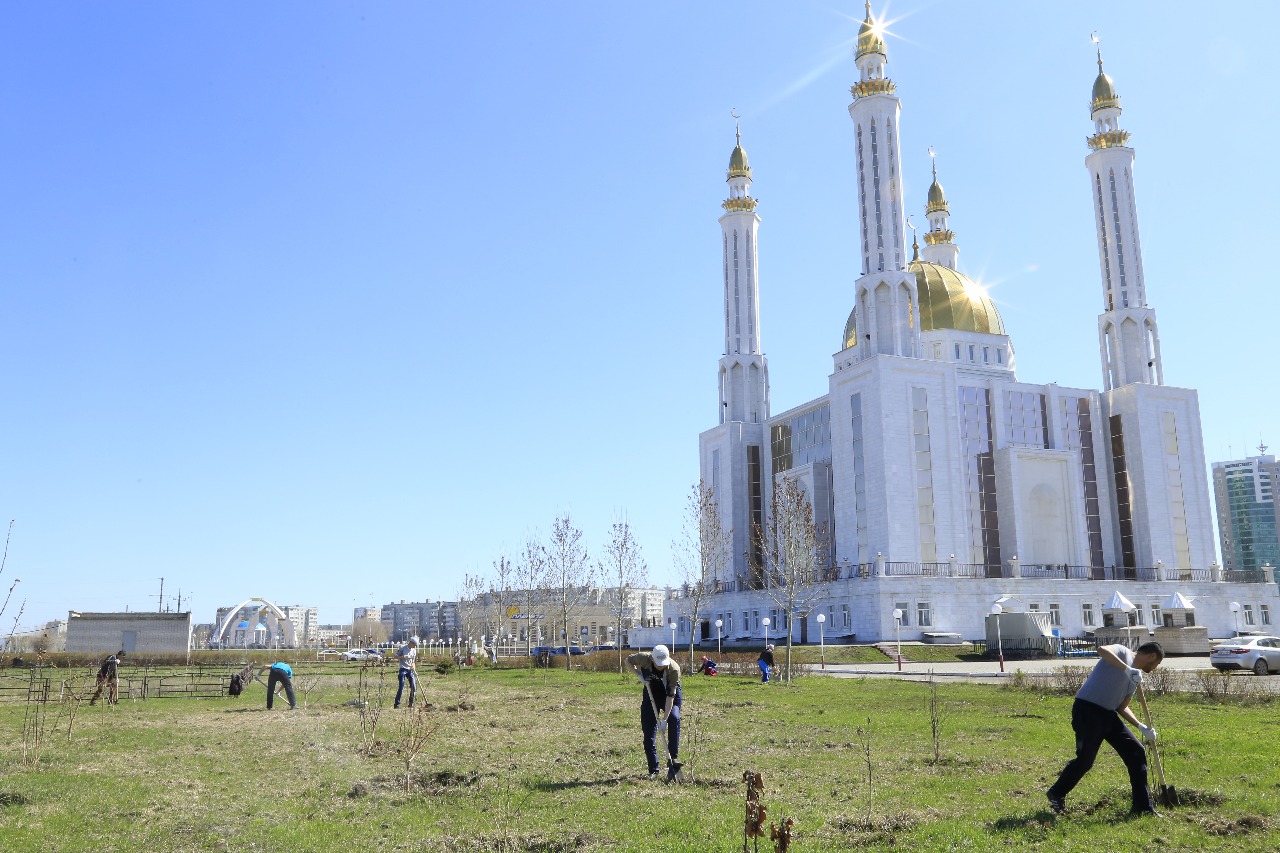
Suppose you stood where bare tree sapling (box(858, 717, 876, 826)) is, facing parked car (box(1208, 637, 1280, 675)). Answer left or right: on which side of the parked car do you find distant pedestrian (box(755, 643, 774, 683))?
left

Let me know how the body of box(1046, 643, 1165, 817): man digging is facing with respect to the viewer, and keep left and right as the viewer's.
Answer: facing to the right of the viewer

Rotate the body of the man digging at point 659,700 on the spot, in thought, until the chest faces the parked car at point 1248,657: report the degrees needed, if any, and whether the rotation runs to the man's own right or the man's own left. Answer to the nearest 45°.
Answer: approximately 135° to the man's own left

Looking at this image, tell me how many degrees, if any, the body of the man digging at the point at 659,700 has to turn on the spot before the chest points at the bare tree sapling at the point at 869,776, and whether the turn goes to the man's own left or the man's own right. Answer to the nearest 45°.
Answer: approximately 45° to the man's own left

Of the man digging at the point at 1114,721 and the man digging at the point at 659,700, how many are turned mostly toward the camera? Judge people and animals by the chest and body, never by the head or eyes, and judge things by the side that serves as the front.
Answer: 1

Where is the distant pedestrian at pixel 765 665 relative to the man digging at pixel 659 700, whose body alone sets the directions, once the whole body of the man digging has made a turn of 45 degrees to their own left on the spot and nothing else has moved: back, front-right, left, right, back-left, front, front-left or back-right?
back-left

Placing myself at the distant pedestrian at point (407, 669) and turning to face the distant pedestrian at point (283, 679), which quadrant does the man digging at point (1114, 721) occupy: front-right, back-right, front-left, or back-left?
back-left

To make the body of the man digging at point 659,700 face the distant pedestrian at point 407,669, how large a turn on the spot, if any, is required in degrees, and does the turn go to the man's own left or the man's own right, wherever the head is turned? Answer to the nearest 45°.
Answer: approximately 135° to the man's own right

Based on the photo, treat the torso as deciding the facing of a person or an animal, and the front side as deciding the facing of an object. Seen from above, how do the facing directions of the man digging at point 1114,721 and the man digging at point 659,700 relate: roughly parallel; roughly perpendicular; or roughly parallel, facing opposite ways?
roughly perpendicular

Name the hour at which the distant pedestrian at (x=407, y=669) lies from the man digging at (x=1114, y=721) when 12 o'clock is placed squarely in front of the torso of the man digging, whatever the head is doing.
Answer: The distant pedestrian is roughly at 7 o'clock from the man digging.

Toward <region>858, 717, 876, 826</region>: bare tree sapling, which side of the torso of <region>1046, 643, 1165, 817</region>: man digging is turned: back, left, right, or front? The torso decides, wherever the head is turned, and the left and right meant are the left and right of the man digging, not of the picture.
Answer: back

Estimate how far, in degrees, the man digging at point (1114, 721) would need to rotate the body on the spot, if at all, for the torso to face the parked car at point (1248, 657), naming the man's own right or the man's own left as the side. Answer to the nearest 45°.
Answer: approximately 90° to the man's own left
